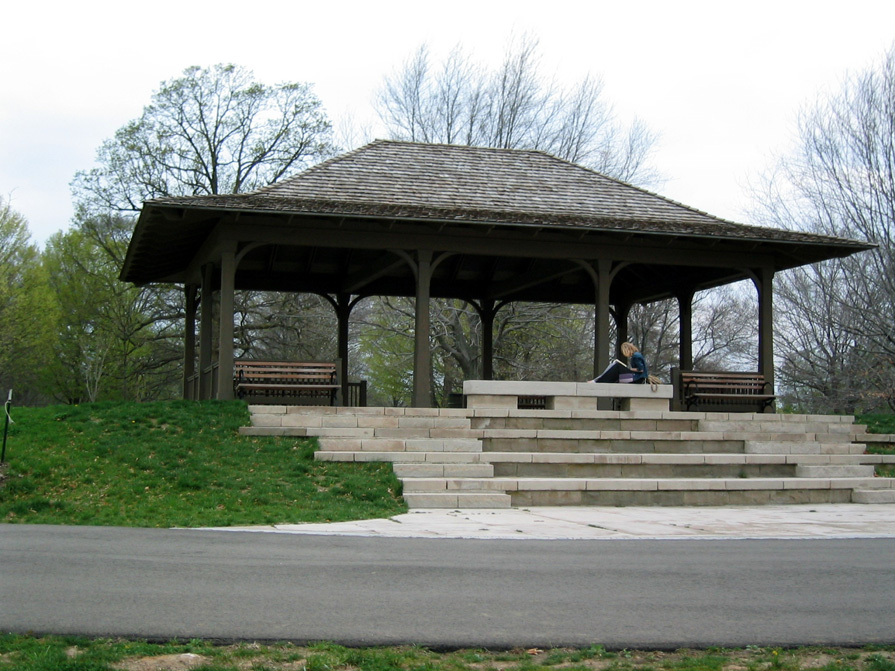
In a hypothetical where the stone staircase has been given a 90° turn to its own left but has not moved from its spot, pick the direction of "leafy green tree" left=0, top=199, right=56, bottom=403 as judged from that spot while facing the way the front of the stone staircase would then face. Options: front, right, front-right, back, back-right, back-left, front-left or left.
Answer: back-left

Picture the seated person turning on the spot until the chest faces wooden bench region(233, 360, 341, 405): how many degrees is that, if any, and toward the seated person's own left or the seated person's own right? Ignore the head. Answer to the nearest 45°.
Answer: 0° — they already face it

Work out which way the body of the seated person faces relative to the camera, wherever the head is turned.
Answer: to the viewer's left

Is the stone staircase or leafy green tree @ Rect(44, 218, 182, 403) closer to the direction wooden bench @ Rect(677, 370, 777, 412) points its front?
the stone staircase

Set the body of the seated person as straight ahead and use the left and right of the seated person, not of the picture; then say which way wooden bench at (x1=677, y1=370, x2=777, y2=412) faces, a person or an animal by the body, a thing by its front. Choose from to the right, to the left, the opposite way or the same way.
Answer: to the left

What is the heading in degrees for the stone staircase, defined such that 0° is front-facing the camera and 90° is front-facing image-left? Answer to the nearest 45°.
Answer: approximately 0°
